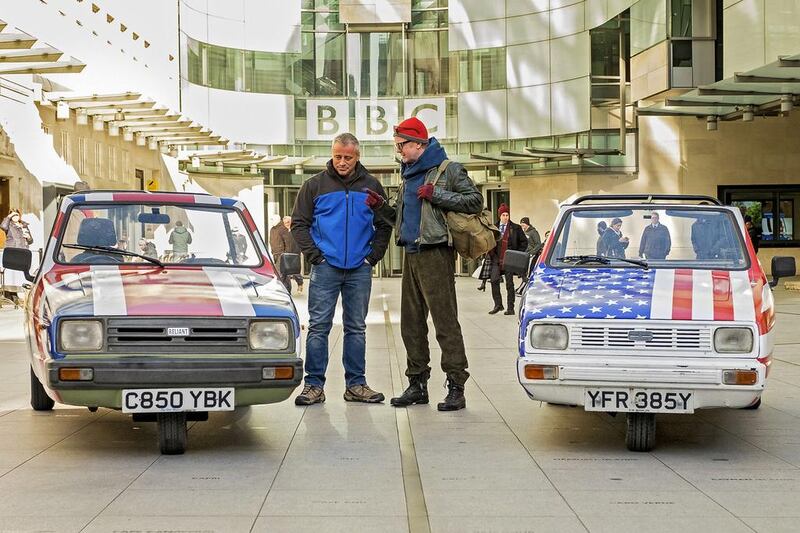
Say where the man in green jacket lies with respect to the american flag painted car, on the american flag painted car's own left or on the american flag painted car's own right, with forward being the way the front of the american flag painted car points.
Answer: on the american flag painted car's own right

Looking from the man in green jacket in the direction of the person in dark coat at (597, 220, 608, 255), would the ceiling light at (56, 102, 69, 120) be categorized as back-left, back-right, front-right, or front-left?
front-left

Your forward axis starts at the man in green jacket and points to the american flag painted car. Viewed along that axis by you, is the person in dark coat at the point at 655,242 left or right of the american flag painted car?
left

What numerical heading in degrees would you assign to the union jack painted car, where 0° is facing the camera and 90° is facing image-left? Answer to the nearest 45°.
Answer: approximately 0°

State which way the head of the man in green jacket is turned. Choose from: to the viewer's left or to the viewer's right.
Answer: to the viewer's left

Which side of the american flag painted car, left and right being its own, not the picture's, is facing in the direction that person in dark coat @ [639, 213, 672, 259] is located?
back

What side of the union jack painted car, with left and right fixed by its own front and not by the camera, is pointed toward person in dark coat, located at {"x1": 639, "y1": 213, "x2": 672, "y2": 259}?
back

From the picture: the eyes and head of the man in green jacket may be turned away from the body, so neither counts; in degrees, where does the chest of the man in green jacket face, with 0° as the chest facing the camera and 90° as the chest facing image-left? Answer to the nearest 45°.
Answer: approximately 45°

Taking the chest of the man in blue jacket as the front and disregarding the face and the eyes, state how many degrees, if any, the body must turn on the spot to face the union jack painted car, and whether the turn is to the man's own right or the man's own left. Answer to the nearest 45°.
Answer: approximately 45° to the man's own right

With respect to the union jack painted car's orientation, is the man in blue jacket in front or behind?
behind

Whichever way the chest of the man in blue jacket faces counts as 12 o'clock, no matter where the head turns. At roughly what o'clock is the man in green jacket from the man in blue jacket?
The man in green jacket is roughly at 10 o'clock from the man in blue jacket.

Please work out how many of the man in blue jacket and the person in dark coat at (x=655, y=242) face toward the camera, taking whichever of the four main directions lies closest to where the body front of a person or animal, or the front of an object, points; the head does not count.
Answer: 2
